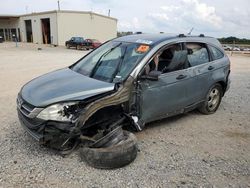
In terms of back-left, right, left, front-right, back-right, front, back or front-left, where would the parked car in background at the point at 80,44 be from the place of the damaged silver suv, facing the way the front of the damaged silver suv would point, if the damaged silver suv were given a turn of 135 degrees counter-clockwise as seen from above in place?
left

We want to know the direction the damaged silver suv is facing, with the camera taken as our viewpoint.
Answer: facing the viewer and to the left of the viewer

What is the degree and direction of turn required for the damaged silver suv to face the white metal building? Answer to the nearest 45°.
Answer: approximately 135° to its right
